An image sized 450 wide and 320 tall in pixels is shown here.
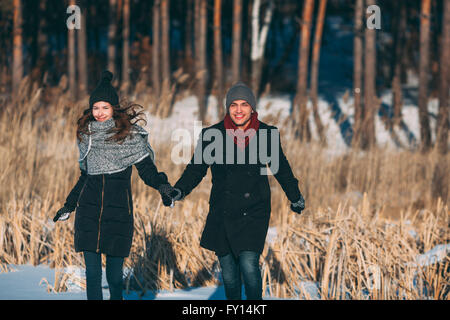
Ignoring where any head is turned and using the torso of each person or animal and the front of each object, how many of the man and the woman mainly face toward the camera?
2

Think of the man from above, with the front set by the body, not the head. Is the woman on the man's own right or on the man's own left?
on the man's own right

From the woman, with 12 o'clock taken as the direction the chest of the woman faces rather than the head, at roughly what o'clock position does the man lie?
The man is roughly at 9 o'clock from the woman.
